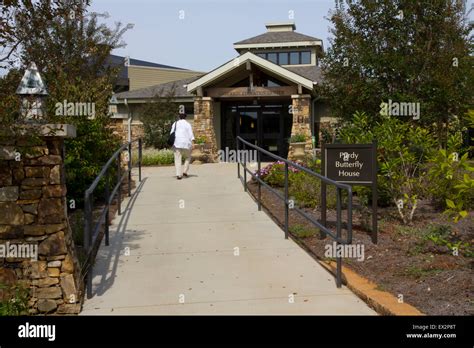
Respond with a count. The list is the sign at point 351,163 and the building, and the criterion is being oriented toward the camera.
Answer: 2

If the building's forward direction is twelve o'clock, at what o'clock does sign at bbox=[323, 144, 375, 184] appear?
The sign is roughly at 12 o'clock from the building.

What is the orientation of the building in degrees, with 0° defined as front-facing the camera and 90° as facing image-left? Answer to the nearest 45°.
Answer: approximately 0°

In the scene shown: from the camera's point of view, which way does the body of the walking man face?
away from the camera

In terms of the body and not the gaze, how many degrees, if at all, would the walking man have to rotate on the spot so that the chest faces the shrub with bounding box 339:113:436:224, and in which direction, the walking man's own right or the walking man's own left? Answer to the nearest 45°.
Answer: approximately 135° to the walking man's own right

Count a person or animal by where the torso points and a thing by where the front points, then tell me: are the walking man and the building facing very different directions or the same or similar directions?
very different directions

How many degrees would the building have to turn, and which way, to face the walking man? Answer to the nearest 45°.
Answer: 0° — it already faces them

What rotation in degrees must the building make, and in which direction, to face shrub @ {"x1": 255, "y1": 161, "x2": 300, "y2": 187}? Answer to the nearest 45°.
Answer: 0° — it already faces it

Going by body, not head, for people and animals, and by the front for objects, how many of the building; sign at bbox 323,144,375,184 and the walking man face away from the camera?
1

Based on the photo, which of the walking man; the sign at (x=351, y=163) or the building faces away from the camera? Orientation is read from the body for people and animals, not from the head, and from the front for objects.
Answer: the walking man

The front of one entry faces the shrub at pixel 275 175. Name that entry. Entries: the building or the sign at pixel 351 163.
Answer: the building
